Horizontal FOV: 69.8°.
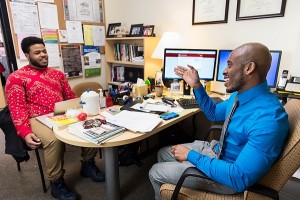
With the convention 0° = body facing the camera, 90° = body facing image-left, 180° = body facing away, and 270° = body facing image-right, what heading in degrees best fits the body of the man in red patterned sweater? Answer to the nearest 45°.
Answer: approximately 315°

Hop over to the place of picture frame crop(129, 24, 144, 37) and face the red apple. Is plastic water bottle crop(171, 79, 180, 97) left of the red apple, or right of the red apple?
left

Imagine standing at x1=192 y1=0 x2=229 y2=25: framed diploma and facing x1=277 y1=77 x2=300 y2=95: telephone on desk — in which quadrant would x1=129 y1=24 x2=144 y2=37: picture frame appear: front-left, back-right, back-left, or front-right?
back-right

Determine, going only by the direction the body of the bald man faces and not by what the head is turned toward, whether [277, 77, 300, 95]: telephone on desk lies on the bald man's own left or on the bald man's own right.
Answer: on the bald man's own right

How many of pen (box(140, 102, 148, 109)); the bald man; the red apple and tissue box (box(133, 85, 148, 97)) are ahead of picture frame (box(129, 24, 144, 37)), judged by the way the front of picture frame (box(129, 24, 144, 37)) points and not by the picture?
4

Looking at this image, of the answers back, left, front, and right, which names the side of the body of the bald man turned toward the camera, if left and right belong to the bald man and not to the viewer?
left

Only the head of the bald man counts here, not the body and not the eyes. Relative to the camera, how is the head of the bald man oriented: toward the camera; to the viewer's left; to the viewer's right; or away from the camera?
to the viewer's left
